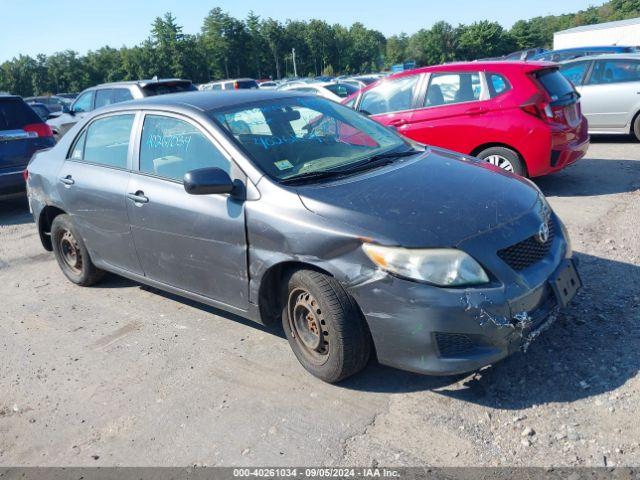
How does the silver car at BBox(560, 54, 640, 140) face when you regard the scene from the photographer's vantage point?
facing to the left of the viewer

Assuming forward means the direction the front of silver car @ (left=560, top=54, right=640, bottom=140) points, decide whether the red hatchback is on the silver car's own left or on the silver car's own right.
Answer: on the silver car's own left

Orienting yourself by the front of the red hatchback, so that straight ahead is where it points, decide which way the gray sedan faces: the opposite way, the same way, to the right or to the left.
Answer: the opposite way

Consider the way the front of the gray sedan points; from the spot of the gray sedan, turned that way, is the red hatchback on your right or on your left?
on your left

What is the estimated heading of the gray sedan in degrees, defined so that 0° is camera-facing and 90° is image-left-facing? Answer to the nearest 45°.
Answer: approximately 315°

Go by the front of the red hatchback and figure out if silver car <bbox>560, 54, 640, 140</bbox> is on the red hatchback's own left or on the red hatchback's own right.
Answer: on the red hatchback's own right

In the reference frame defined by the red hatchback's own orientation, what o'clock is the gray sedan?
The gray sedan is roughly at 8 o'clock from the red hatchback.

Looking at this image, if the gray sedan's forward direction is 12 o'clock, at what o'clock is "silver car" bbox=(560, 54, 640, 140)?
The silver car is roughly at 9 o'clock from the gray sedan.
